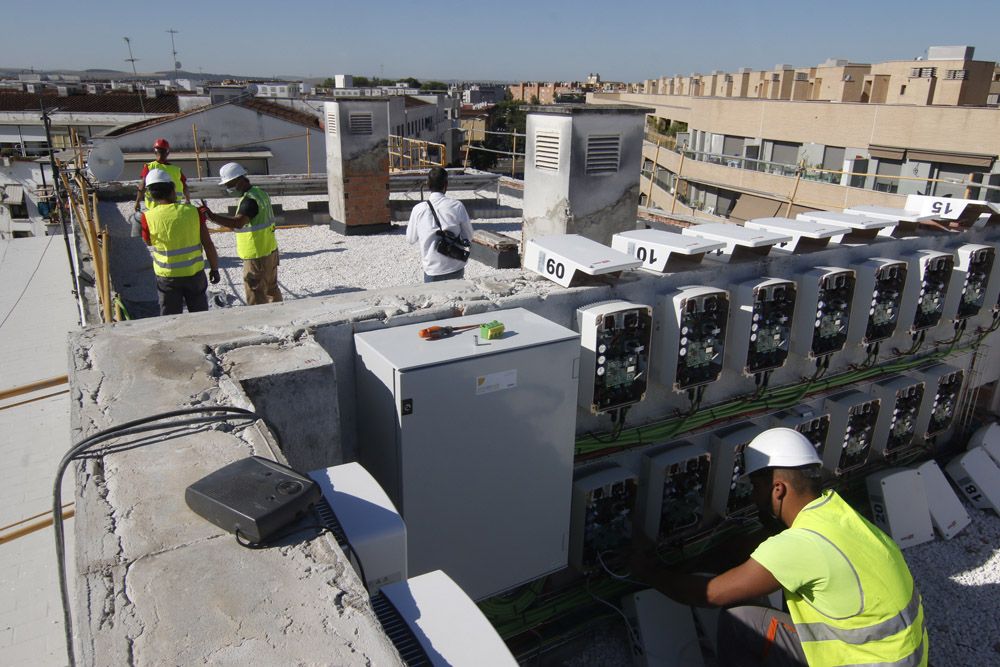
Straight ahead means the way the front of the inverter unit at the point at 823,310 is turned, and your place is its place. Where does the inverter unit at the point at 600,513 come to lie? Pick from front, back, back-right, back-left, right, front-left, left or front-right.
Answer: right

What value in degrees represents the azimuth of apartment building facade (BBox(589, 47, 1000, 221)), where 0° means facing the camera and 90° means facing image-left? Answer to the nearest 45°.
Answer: approximately 45°

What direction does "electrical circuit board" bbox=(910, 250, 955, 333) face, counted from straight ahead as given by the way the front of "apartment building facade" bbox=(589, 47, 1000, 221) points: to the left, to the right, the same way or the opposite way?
to the left

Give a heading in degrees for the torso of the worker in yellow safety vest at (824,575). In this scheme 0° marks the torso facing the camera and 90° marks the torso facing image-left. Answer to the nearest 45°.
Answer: approximately 135°

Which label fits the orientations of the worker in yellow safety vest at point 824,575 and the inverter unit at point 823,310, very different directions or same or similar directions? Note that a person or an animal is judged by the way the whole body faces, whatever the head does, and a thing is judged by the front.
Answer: very different directions

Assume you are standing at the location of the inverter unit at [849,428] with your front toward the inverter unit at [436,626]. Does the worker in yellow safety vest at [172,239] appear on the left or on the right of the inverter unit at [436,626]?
right

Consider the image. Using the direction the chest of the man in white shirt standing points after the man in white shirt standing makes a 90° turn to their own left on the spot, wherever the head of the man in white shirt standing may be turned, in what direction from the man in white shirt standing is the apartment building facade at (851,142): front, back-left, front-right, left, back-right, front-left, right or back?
back-right

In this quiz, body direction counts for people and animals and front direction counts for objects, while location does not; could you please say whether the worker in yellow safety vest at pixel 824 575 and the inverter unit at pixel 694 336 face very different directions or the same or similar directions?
very different directions

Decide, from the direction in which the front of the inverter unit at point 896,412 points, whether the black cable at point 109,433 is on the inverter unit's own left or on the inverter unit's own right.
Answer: on the inverter unit's own right

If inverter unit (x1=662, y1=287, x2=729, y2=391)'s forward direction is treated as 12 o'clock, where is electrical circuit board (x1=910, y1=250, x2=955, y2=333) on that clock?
The electrical circuit board is roughly at 9 o'clock from the inverter unit.

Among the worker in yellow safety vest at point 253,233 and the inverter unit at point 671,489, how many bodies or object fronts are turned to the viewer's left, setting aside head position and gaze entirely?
1

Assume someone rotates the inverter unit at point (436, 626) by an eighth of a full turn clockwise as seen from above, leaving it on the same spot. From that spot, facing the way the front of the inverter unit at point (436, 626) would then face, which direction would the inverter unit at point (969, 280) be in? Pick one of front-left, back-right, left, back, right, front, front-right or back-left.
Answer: back-left

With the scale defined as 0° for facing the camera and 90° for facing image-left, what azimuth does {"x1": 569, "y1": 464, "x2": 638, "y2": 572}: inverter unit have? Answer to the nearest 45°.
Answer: approximately 315°

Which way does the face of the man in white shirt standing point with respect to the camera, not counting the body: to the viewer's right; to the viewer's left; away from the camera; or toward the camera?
away from the camera

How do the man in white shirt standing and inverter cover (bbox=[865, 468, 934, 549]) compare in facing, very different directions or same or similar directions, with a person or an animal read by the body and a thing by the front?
very different directions

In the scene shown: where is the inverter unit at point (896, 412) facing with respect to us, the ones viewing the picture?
facing the viewer and to the right of the viewer

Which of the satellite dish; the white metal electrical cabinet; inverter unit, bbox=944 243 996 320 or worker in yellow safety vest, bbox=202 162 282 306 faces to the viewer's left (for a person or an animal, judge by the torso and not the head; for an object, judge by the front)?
the worker in yellow safety vest
